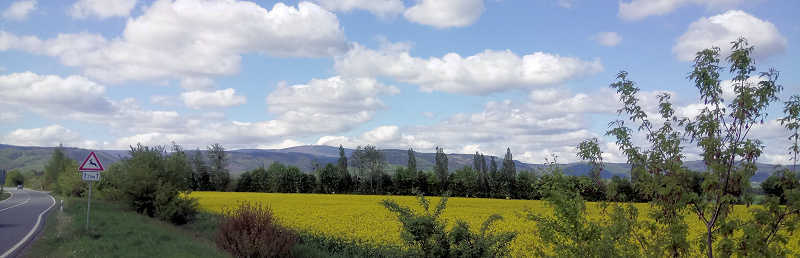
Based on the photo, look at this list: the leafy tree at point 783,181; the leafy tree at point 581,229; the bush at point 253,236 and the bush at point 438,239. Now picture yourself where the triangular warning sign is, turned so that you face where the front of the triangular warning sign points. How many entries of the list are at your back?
0

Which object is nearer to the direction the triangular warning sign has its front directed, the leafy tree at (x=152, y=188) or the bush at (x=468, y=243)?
the bush

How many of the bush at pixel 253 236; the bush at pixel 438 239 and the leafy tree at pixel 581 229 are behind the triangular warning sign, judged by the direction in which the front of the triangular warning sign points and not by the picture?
0

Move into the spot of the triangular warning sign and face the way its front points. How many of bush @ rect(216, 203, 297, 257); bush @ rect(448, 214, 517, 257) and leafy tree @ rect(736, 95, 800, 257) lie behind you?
0

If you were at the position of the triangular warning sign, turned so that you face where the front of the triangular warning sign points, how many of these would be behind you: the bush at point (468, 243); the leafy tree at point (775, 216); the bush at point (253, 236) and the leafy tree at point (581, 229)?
0

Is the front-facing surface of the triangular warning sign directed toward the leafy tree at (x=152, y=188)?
no

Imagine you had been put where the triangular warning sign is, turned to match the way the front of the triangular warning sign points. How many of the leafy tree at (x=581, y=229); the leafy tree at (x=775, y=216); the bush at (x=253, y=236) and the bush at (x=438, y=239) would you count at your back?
0

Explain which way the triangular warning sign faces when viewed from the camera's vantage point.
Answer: facing the viewer

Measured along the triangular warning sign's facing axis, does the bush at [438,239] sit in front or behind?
in front

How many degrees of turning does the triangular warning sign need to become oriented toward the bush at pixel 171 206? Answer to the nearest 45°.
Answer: approximately 135° to its left

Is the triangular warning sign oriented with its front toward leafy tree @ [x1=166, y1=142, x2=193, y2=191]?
no

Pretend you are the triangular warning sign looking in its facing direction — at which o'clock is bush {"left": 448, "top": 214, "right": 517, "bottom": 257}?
The bush is roughly at 11 o'clock from the triangular warning sign.

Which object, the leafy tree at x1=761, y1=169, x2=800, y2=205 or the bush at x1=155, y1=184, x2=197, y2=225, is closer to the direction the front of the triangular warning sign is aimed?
the leafy tree

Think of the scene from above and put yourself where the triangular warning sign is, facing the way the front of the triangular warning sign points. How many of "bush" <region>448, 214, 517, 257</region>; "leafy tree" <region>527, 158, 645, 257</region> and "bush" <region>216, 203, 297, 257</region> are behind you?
0
